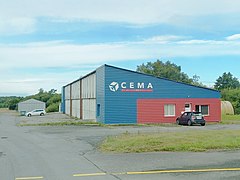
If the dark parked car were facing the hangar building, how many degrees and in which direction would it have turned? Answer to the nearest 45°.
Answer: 0° — it already faces it

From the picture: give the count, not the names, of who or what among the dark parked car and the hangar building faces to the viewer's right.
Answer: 0

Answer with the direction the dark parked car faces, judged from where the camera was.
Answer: facing away from the viewer and to the left of the viewer
